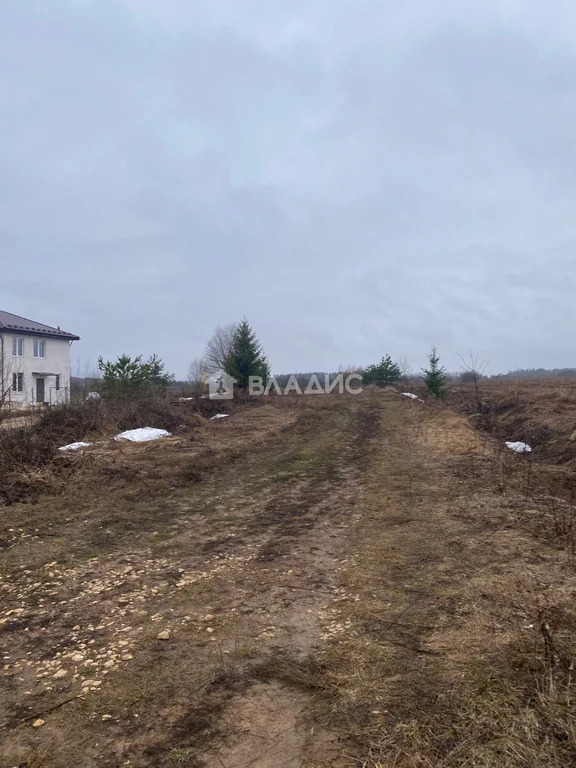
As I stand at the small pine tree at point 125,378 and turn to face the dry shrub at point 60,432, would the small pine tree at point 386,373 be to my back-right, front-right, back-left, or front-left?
back-left

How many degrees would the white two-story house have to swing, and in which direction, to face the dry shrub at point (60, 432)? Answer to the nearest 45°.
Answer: approximately 45° to its right

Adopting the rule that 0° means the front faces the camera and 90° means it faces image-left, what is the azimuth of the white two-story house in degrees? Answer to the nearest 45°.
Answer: approximately 315°
